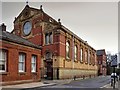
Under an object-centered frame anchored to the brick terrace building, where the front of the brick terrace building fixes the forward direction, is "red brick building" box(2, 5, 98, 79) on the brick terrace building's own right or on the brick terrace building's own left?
on the brick terrace building's own left
